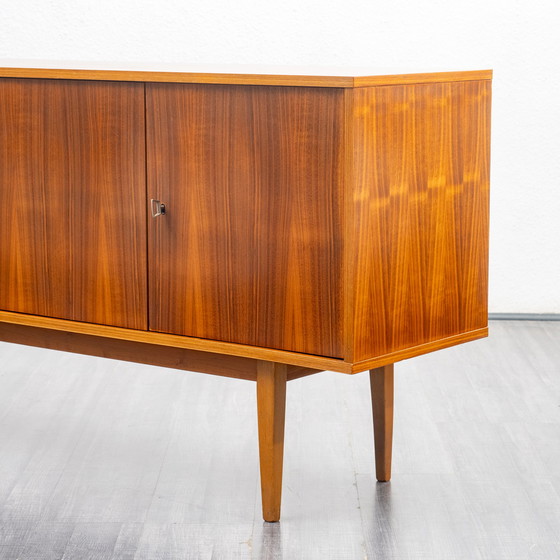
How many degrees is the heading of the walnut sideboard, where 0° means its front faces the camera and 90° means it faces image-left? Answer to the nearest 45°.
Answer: approximately 45°
